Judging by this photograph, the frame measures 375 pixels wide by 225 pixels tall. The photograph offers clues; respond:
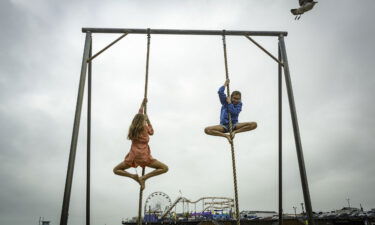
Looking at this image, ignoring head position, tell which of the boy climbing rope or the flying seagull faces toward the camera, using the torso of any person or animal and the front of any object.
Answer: the boy climbing rope

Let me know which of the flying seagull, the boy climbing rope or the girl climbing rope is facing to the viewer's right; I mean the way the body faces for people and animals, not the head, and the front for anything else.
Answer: the flying seagull

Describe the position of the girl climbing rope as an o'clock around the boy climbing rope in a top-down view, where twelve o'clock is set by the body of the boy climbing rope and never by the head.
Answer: The girl climbing rope is roughly at 2 o'clock from the boy climbing rope.

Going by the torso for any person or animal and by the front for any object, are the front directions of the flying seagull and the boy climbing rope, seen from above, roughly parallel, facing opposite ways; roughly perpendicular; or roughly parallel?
roughly perpendicular

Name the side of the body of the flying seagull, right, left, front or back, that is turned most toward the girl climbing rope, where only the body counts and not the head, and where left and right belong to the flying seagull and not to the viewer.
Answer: back

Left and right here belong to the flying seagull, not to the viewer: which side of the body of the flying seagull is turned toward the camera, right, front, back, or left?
right

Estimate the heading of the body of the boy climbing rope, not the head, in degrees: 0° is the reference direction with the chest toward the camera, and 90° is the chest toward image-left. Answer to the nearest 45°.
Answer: approximately 0°
